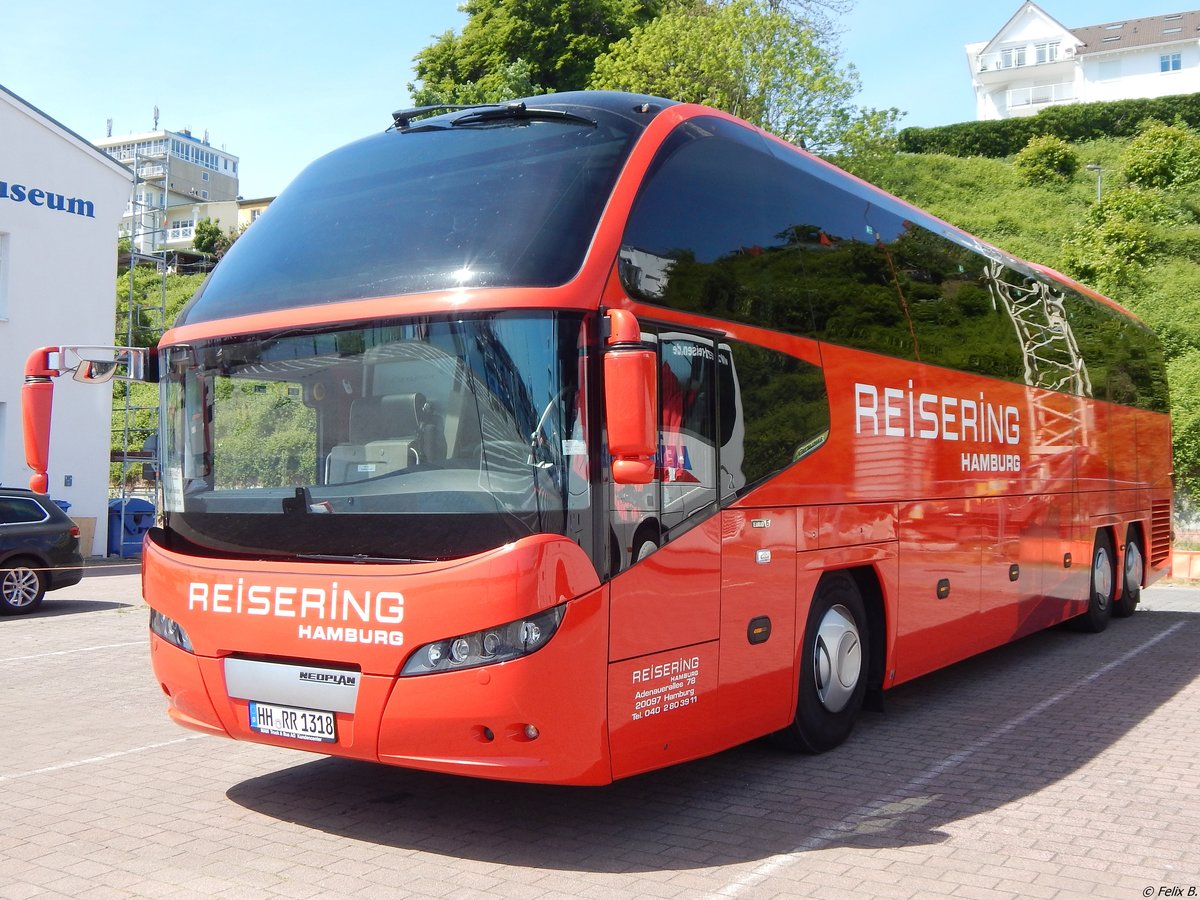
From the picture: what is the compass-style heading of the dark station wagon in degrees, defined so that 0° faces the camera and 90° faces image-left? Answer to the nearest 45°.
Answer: approximately 90°

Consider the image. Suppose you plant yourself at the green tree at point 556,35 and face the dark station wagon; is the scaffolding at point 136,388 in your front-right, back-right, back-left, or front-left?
front-right

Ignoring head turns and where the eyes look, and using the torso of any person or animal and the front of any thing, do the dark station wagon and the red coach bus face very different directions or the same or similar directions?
same or similar directions

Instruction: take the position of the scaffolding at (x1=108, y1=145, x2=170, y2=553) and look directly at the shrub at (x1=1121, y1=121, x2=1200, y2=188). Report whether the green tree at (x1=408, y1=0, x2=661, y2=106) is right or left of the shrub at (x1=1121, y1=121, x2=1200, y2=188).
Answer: left

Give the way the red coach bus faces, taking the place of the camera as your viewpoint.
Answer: facing the viewer and to the left of the viewer

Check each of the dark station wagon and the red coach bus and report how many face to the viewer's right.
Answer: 0

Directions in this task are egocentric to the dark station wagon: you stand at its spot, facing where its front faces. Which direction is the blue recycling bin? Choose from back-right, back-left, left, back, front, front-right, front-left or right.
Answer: right

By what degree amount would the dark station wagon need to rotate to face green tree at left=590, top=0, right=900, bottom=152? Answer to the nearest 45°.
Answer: approximately 135° to its right

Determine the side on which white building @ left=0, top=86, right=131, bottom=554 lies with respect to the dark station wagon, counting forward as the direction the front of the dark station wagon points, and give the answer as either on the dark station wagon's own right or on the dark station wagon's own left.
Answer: on the dark station wagon's own right

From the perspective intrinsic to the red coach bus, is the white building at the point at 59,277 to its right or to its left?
on its right
